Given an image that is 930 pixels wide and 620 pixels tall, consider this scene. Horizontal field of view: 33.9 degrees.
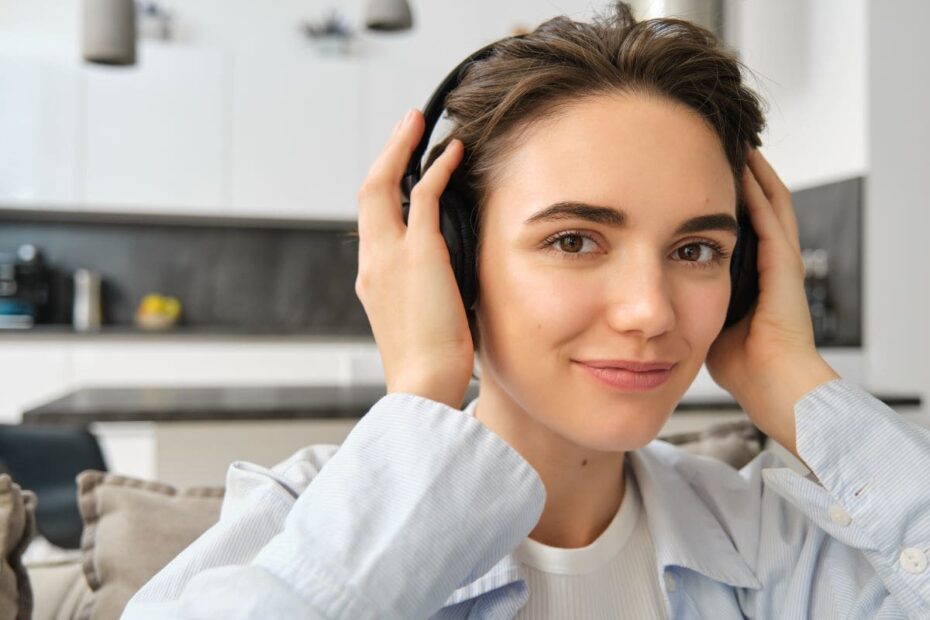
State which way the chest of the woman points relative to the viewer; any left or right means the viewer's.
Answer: facing the viewer

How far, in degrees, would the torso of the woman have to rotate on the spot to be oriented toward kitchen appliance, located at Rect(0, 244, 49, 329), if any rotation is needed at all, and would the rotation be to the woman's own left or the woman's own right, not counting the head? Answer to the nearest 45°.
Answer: approximately 135° to the woman's own right
